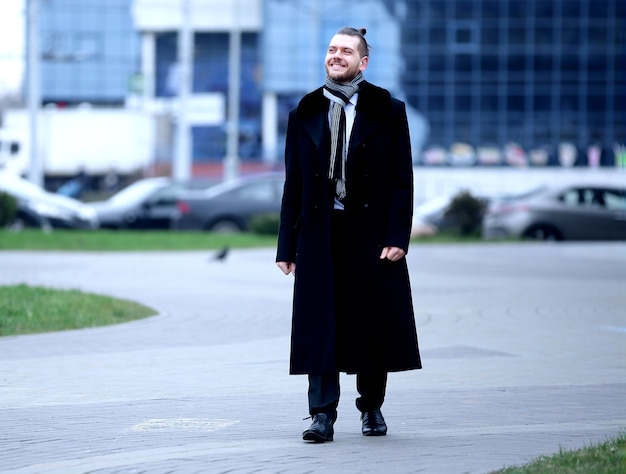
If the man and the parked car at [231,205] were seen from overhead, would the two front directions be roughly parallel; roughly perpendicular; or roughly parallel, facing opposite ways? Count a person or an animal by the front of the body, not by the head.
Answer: roughly perpendicular

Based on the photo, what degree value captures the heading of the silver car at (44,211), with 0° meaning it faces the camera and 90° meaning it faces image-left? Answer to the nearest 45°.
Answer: approximately 270°

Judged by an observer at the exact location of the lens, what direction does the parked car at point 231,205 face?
facing to the right of the viewer

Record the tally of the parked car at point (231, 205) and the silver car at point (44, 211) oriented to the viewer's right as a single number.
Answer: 2

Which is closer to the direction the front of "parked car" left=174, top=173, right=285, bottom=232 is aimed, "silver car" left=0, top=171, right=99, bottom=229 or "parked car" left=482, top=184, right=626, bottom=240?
the parked car

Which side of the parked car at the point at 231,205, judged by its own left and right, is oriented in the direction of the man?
right

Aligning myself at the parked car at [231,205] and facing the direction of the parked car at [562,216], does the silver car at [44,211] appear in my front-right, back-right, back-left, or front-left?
back-right

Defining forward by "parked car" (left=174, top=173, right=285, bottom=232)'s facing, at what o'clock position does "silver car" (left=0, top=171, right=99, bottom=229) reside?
The silver car is roughly at 6 o'clock from the parked car.
